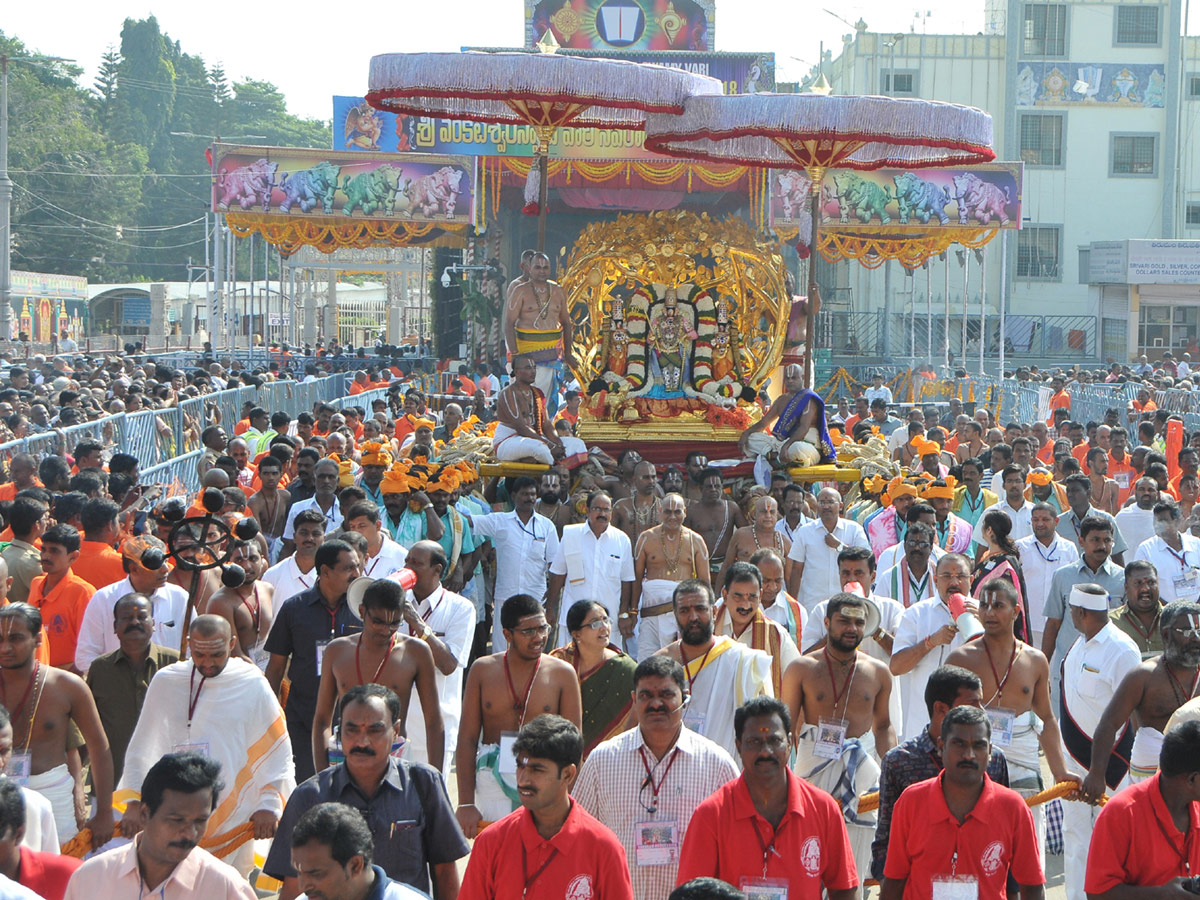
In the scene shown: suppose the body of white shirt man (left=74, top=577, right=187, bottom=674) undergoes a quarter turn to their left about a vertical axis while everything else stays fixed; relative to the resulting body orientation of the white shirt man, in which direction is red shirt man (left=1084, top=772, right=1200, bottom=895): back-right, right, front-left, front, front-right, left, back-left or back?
front-right

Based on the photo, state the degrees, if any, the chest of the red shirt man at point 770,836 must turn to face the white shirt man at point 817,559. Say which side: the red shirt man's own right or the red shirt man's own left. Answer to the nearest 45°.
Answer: approximately 180°

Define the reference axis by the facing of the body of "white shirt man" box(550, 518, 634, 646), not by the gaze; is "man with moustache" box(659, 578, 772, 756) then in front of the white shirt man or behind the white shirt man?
in front

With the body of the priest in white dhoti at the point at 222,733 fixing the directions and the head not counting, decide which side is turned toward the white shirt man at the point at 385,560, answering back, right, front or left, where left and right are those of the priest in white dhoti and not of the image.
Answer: back

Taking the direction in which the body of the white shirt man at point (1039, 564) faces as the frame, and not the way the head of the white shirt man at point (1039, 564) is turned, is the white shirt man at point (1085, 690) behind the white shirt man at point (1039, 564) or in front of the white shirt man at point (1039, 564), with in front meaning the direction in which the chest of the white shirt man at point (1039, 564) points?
in front
